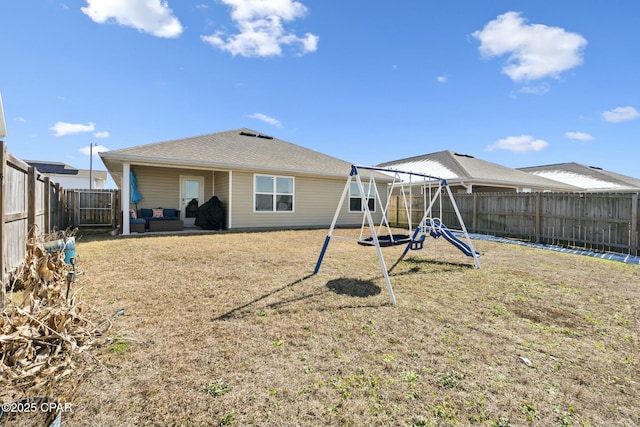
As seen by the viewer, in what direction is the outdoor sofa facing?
toward the camera

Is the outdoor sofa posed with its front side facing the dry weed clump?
yes

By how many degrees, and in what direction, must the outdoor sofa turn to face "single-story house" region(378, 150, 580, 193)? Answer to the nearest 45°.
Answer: approximately 90° to its left
